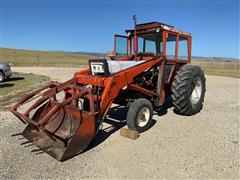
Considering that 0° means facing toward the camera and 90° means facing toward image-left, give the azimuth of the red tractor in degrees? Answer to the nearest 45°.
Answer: approximately 45°
